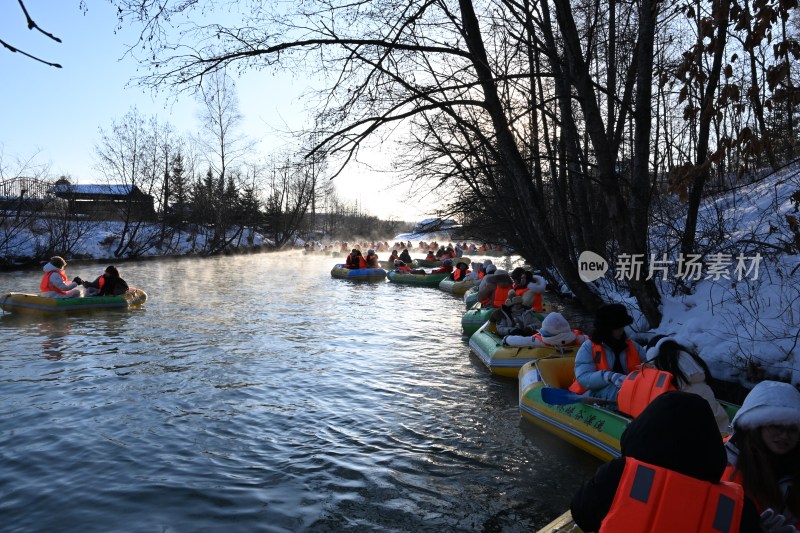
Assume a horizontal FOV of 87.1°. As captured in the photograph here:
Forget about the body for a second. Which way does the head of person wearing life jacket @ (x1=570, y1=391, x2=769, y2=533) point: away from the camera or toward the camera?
away from the camera

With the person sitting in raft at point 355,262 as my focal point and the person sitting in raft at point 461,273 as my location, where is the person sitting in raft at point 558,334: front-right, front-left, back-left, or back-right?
back-left

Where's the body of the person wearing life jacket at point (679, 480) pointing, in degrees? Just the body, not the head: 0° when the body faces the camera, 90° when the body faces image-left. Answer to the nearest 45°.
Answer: approximately 180°

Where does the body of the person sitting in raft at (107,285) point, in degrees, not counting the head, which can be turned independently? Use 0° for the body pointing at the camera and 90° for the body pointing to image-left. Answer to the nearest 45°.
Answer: approximately 90°

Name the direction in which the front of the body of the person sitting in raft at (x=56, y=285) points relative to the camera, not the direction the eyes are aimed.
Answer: to the viewer's right

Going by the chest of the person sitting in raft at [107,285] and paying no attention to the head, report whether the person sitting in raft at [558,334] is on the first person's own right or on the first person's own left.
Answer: on the first person's own left

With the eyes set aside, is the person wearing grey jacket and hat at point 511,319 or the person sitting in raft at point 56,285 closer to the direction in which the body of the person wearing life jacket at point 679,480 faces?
the person wearing grey jacket and hat
